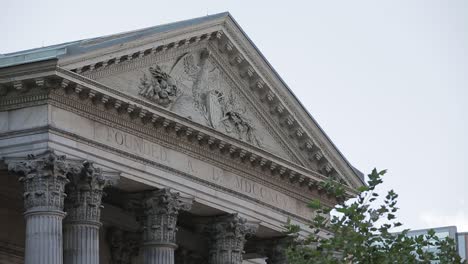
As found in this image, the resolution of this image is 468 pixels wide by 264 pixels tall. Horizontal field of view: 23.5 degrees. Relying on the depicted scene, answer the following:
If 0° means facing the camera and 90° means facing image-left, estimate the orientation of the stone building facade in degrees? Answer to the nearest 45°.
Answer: approximately 315°

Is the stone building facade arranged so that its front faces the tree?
yes
